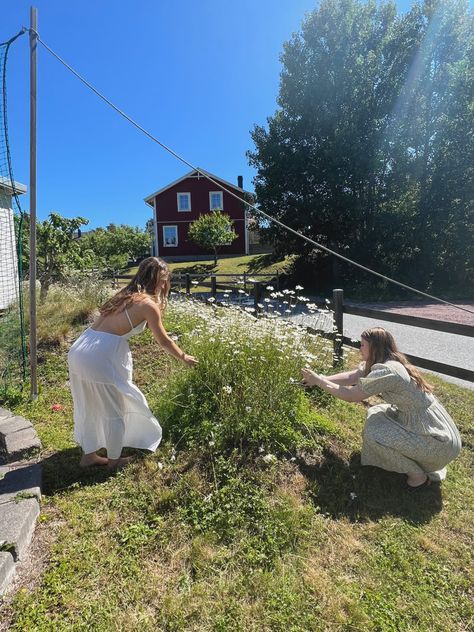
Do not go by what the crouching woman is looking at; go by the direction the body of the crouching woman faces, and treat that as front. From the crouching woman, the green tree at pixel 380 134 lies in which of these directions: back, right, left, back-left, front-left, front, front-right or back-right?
right

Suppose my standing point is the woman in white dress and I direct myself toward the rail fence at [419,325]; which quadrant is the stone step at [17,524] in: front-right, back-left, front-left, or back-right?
back-right

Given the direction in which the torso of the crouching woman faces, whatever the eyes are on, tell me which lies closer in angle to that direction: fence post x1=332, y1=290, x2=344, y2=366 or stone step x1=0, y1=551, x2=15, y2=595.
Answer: the stone step

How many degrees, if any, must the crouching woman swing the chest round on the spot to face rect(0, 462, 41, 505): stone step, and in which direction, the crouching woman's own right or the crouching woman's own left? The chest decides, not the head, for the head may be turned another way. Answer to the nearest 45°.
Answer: approximately 45° to the crouching woman's own left

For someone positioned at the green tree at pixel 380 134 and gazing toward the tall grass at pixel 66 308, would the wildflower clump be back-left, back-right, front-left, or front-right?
front-left

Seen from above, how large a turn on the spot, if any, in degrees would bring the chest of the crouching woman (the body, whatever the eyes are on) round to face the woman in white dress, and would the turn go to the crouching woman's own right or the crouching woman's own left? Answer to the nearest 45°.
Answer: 0° — they already face them

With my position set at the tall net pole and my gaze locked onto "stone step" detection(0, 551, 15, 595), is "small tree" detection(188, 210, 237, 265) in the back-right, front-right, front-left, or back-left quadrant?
back-left

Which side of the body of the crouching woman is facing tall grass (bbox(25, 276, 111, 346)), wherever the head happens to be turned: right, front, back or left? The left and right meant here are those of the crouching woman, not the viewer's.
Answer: front

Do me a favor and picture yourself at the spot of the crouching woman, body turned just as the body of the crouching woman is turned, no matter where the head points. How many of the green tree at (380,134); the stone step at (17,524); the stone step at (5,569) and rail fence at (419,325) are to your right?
2

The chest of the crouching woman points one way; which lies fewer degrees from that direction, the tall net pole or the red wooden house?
the tall net pole

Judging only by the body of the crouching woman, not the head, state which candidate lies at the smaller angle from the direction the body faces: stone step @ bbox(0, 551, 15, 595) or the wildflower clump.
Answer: the wildflower clump

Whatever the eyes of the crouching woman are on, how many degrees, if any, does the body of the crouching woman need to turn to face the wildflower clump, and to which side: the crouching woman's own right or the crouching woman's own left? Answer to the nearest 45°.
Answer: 0° — they already face it

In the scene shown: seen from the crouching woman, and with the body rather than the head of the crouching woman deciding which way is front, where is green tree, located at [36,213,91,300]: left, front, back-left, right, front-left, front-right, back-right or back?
front-right

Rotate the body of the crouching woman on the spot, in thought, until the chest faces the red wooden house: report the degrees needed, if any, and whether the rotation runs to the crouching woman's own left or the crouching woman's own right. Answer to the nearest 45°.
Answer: approximately 45° to the crouching woman's own right

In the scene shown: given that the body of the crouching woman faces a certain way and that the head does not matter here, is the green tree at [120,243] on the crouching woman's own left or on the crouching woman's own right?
on the crouching woman's own right

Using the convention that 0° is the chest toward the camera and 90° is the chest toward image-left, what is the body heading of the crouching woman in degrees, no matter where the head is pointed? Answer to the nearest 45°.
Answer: approximately 90°

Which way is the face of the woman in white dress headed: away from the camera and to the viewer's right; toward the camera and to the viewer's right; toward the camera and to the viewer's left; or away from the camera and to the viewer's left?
away from the camera and to the viewer's right
